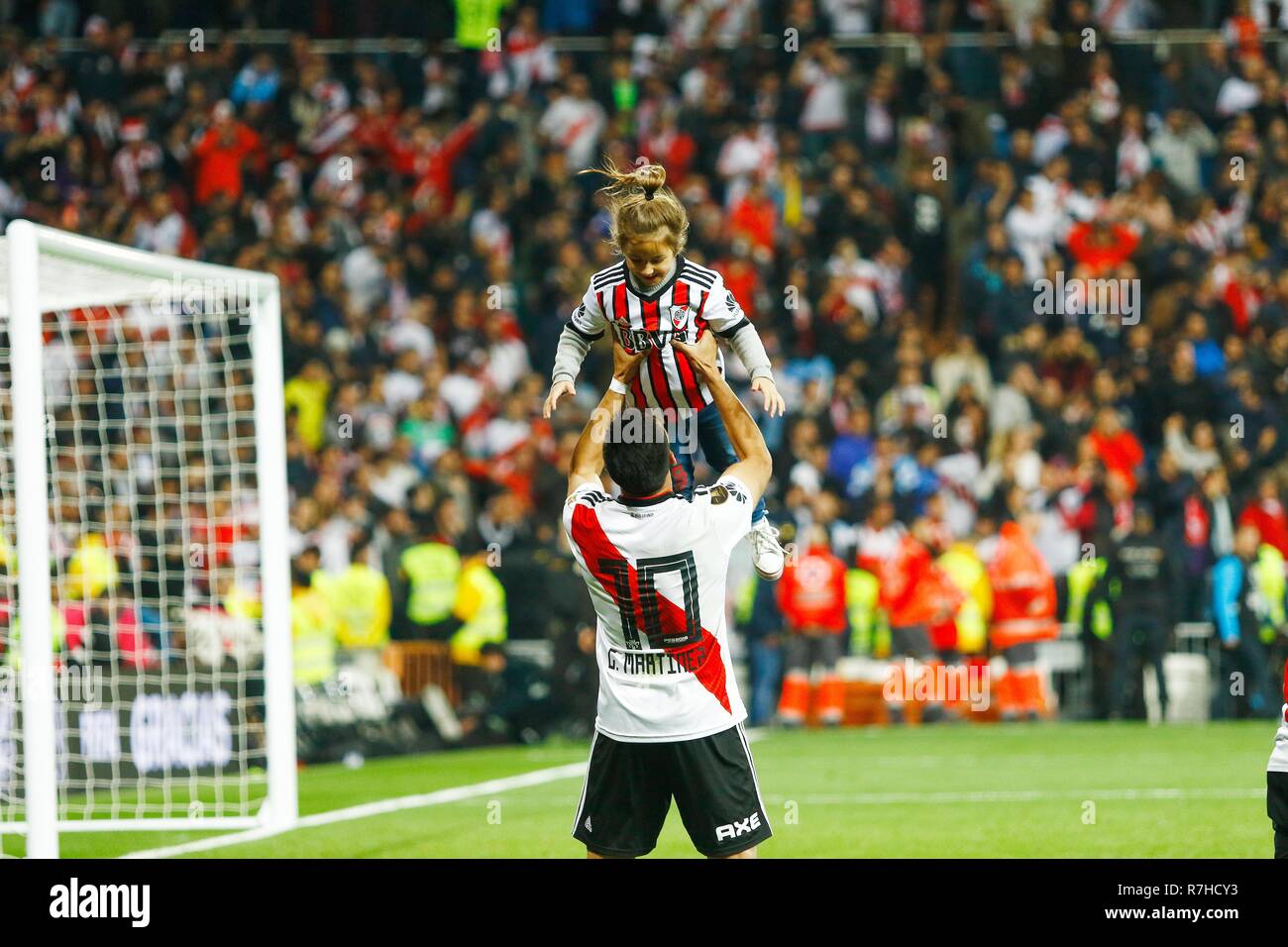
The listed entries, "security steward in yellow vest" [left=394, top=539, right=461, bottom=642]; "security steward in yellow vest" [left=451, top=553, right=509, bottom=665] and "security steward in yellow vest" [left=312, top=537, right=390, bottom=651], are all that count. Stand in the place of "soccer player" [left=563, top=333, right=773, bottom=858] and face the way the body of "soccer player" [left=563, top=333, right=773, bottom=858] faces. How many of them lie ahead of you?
3

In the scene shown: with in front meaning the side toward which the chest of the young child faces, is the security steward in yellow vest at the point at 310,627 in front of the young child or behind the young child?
behind

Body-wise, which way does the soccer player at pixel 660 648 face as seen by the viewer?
away from the camera

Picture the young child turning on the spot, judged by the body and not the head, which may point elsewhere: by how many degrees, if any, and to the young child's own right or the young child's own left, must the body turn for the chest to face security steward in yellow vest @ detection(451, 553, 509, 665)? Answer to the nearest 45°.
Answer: approximately 180°

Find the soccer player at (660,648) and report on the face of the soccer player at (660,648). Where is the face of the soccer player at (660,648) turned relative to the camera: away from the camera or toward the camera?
away from the camera

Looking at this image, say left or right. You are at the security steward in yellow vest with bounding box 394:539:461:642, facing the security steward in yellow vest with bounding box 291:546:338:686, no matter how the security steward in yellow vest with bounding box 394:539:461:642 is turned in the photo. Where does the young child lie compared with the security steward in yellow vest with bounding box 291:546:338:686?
left

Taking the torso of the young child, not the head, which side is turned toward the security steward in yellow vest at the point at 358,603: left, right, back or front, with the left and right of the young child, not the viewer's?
back

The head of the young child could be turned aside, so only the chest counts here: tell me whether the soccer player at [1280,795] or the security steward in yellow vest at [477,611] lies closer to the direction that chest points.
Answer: the soccer player
